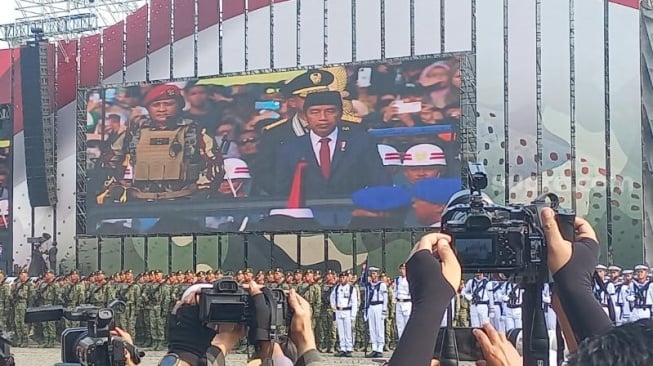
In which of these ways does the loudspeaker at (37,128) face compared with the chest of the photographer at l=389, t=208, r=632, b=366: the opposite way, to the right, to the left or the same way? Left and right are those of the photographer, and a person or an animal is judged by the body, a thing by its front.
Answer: the opposite way

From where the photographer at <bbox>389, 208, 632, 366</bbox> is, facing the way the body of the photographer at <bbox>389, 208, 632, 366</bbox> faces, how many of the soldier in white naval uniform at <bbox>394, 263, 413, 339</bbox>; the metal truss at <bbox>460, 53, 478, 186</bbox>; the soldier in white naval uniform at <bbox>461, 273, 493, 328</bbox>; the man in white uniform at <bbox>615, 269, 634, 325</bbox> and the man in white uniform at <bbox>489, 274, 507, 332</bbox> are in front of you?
5

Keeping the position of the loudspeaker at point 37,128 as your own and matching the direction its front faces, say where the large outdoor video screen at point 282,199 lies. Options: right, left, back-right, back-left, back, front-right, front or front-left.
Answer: left

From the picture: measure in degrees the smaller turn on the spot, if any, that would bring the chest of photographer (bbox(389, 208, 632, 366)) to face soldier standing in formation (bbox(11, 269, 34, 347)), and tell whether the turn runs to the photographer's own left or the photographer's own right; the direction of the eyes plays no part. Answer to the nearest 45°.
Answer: approximately 45° to the photographer's own left

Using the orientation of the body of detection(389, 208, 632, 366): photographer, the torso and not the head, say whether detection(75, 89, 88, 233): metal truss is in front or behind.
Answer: in front

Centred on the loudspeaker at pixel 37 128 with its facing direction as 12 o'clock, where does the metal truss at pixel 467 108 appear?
The metal truss is roughly at 9 o'clock from the loudspeaker.

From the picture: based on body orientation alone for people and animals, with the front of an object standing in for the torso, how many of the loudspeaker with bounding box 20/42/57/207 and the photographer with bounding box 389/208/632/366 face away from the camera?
1

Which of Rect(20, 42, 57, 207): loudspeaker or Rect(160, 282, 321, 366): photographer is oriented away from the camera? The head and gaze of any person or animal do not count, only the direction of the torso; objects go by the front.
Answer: the photographer

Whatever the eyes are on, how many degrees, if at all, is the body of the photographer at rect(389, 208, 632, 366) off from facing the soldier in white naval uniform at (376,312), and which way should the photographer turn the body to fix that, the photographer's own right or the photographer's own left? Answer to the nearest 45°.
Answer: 0° — they already face them

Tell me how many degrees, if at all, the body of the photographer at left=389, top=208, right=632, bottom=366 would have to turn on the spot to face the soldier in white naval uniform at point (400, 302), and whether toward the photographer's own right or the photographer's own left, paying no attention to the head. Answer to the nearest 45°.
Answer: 0° — they already face them

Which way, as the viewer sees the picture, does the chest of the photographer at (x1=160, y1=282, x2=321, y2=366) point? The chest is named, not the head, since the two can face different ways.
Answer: away from the camera

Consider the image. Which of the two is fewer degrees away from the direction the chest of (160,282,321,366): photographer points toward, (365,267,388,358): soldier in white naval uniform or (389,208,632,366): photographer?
the soldier in white naval uniform

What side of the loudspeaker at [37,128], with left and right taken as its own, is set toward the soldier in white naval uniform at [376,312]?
left

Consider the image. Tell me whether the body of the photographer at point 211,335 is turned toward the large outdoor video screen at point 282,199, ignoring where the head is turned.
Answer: yes

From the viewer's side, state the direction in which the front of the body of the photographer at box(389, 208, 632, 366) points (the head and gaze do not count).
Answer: away from the camera

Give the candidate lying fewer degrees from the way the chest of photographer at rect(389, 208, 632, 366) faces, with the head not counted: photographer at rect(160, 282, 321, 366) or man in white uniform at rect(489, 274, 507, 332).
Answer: the man in white uniform

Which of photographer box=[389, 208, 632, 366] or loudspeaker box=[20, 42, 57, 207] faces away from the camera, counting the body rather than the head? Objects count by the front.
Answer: the photographer
